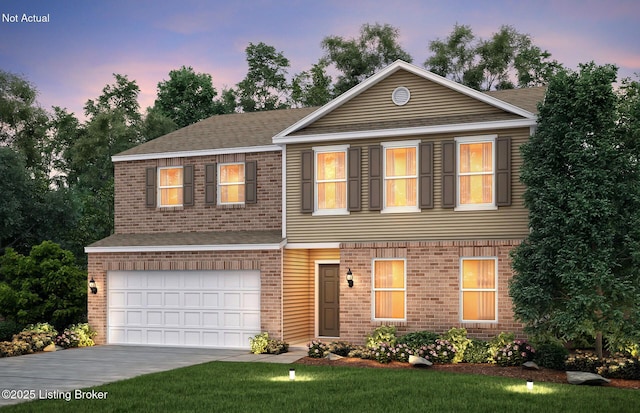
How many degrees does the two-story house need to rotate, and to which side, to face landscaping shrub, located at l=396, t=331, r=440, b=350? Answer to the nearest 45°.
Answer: approximately 45° to its left

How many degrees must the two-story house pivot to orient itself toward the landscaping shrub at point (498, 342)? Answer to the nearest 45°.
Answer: approximately 45° to its left

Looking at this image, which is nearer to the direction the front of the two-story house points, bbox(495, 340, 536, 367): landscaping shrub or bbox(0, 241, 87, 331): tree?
the landscaping shrub

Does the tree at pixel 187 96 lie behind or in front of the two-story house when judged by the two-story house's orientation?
behind

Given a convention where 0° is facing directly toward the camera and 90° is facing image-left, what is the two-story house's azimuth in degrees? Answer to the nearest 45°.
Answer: approximately 0°

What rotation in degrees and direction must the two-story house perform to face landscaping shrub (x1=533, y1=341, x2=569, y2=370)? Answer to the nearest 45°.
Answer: approximately 45° to its left

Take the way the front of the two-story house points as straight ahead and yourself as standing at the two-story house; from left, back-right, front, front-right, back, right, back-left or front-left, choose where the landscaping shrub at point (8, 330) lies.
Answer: right

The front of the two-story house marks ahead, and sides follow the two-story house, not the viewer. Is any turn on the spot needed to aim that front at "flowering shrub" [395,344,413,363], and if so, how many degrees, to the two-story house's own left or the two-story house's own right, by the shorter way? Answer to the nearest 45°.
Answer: approximately 45° to the two-story house's own left

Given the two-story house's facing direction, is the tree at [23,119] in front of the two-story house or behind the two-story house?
behind

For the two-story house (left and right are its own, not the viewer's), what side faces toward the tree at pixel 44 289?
right

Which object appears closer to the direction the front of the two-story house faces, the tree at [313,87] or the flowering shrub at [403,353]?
the flowering shrub

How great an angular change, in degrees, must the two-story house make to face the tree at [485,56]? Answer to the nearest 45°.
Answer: approximately 135° to its left

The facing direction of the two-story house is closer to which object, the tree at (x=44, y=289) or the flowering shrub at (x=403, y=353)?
the flowering shrub
